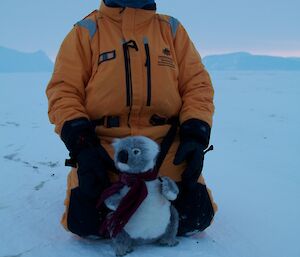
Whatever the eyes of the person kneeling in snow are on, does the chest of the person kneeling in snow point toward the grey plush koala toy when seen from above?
yes

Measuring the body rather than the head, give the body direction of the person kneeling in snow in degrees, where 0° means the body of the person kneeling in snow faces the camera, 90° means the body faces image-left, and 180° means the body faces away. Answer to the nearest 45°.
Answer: approximately 0°
